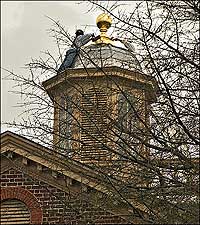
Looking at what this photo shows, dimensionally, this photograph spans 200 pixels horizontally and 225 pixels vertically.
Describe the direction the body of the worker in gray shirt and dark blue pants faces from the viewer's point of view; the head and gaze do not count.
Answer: to the viewer's right
